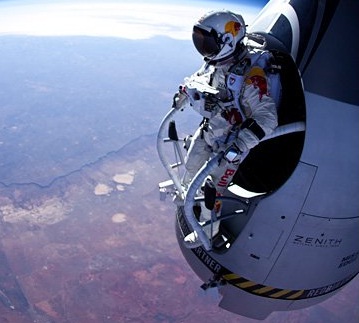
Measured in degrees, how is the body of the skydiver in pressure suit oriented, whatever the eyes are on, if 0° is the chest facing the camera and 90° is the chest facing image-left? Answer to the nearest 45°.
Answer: approximately 45°
